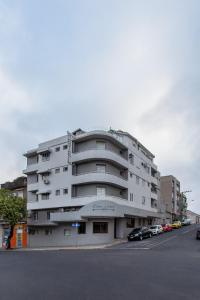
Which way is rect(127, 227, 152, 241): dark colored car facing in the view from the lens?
facing the viewer and to the left of the viewer
